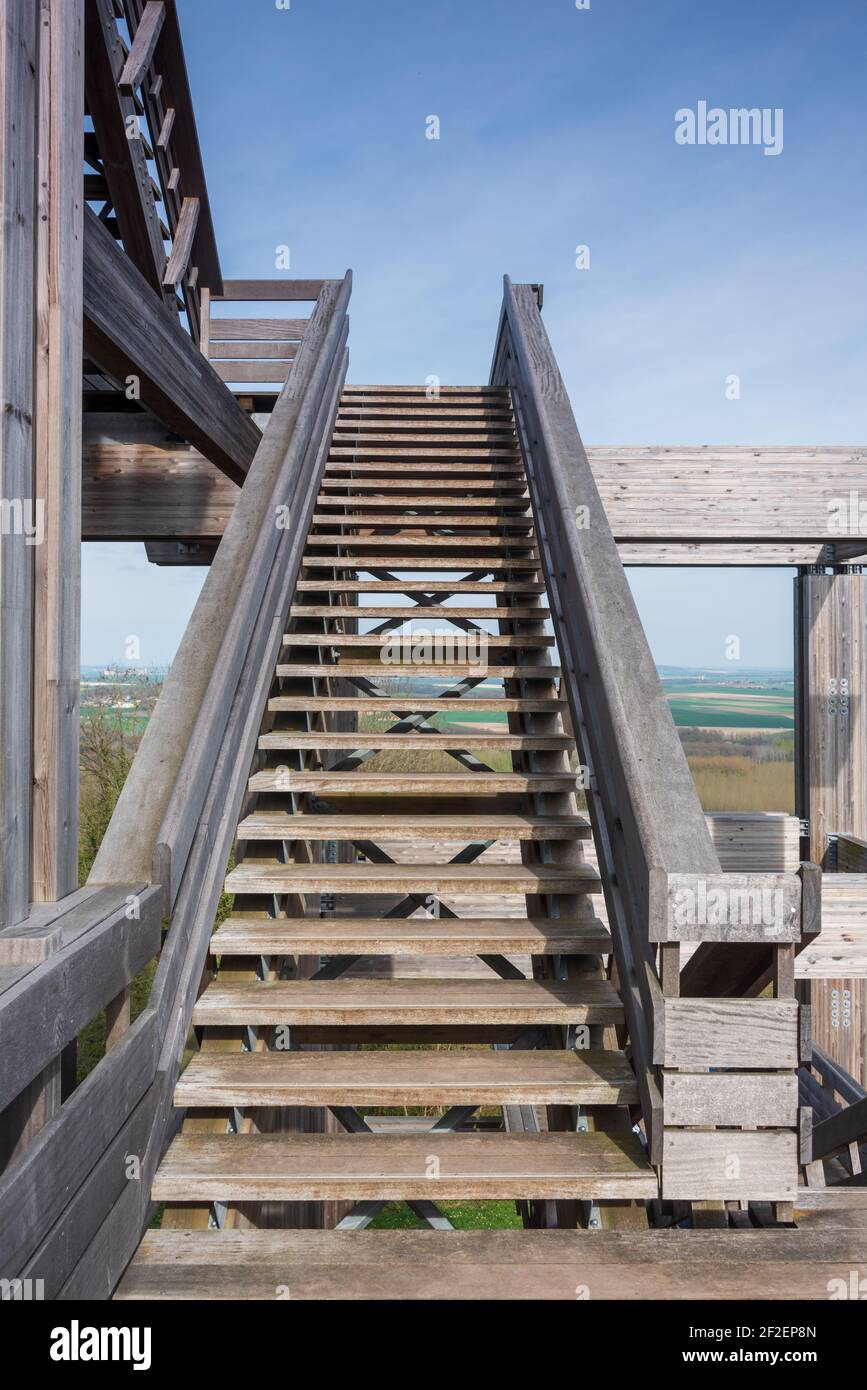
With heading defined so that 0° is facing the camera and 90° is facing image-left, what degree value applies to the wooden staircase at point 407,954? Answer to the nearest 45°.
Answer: approximately 0°
